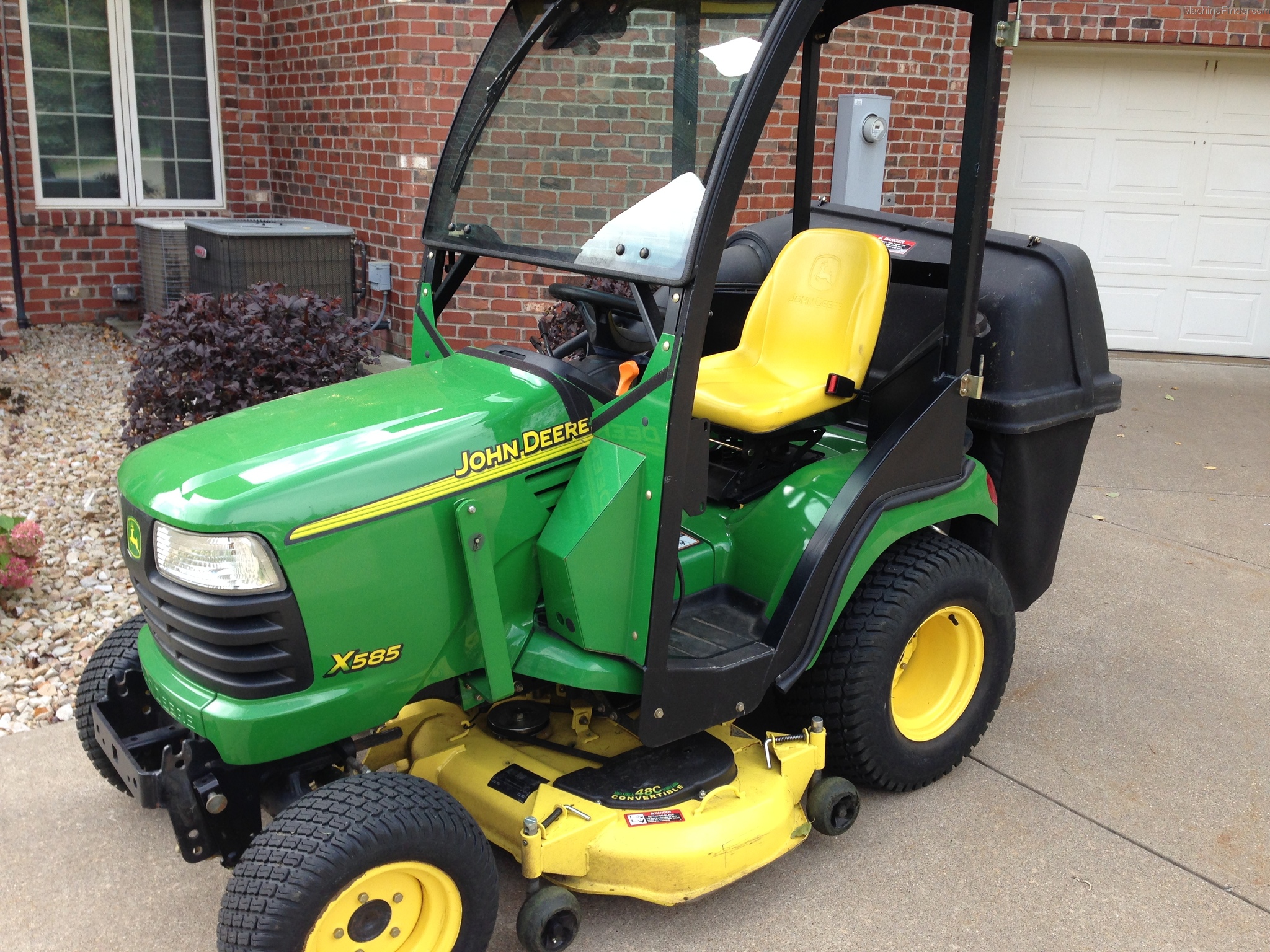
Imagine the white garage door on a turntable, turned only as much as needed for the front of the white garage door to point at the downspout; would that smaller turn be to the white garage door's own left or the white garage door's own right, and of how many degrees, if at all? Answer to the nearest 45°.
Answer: approximately 45° to the white garage door's own right

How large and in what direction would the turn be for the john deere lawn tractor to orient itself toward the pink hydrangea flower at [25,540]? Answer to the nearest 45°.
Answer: approximately 90° to its right

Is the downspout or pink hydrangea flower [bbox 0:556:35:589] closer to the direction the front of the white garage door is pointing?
the pink hydrangea flower

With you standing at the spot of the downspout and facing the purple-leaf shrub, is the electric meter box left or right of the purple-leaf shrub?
left

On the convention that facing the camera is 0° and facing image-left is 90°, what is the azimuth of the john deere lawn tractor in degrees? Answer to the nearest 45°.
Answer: approximately 45°

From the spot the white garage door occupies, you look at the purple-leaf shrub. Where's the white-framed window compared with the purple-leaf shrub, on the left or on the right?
right
